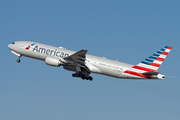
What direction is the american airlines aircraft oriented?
to the viewer's left
